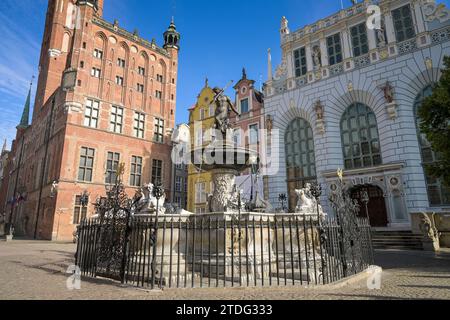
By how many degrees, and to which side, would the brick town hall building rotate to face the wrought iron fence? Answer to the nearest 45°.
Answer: approximately 45° to its right

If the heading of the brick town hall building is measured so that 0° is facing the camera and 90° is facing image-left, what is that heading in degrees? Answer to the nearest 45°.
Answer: approximately 315°

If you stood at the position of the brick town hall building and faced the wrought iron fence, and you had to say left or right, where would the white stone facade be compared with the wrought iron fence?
left

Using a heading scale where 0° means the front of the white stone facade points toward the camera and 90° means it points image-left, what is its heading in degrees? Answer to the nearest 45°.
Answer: approximately 45°

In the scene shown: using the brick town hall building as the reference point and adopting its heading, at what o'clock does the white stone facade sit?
The white stone facade is roughly at 12 o'clock from the brick town hall building.
